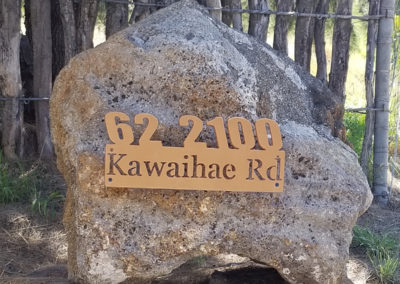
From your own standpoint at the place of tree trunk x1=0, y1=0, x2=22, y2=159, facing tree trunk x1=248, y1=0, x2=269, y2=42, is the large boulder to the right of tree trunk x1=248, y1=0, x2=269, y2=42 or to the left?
right

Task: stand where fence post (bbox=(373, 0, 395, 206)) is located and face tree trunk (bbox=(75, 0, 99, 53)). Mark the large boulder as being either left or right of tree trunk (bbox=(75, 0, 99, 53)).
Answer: left

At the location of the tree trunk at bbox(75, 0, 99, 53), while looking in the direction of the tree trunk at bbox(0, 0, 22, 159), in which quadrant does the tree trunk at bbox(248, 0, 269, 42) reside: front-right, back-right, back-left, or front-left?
back-left

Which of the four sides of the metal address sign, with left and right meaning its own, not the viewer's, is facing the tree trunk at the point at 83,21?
back

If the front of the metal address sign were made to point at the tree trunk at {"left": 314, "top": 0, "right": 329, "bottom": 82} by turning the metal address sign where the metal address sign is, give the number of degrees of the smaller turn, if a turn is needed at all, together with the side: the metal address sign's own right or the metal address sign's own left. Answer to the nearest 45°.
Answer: approximately 135° to the metal address sign's own left

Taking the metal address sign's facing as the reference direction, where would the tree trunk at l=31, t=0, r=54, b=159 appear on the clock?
The tree trunk is roughly at 5 o'clock from the metal address sign.

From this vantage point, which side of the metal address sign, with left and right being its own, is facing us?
front

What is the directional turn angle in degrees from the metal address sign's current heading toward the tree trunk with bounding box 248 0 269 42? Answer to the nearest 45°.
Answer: approximately 180°

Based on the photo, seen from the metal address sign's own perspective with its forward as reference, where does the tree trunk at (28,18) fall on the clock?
The tree trunk is roughly at 5 o'clock from the metal address sign.

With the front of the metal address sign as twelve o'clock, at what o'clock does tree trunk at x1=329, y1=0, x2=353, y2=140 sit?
The tree trunk is roughly at 7 o'clock from the metal address sign.

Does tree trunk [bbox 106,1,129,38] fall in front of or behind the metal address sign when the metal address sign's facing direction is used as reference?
behind

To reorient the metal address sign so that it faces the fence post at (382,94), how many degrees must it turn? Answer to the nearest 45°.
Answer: approximately 135° to its left

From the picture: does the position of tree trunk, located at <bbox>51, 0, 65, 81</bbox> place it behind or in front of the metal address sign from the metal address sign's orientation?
behind
